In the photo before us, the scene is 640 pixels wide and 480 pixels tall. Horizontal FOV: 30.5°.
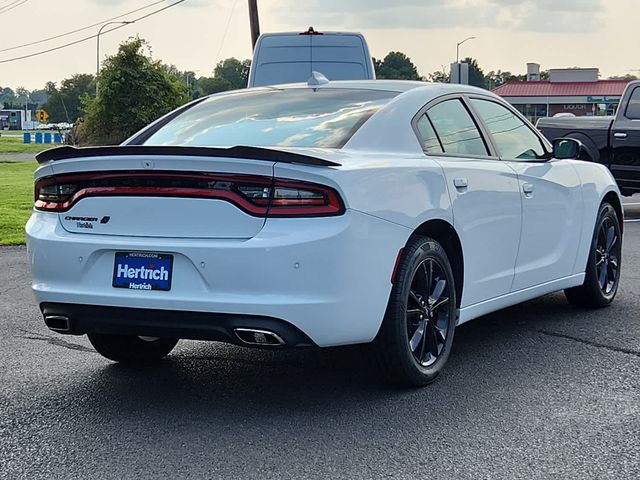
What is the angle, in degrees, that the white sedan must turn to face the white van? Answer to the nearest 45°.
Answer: approximately 45° to its left

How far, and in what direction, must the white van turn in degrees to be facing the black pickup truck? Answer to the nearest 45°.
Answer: approximately 90° to its right

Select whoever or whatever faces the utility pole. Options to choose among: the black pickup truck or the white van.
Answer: the white van

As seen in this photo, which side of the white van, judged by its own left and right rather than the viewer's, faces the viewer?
back

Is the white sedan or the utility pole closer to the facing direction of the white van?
the utility pole

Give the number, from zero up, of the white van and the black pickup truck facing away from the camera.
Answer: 1

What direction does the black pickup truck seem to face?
to the viewer's right

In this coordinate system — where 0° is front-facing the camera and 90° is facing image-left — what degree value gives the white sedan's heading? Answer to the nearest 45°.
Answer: approximately 225°

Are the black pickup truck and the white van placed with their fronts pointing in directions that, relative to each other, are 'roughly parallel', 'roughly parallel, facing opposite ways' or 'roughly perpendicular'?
roughly perpendicular

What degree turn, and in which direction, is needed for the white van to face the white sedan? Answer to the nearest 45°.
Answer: approximately 180°

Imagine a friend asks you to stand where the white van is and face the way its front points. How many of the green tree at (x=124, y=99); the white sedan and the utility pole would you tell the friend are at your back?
1

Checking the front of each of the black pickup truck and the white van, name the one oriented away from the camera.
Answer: the white van

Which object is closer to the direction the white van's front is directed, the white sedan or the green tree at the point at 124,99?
the green tree

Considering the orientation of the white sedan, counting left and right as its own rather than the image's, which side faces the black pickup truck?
front

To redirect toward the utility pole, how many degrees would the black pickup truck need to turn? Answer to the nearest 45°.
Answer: approximately 135° to its left

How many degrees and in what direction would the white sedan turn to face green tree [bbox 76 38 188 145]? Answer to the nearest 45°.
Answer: approximately 45° to its left
